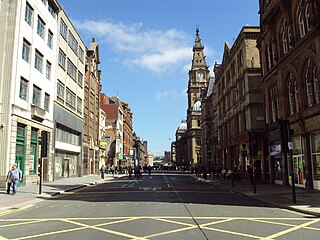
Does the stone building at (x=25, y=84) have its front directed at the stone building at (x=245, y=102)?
no

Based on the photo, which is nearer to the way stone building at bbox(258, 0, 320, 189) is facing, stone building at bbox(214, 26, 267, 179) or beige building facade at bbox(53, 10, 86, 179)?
the beige building facade

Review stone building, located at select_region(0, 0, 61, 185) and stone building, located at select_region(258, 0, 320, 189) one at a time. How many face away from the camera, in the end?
0

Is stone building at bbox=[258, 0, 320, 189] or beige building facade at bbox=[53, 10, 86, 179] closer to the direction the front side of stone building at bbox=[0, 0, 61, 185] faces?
the stone building

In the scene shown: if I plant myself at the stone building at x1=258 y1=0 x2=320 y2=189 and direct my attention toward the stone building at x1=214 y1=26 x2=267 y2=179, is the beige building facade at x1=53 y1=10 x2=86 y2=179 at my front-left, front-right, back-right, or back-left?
front-left

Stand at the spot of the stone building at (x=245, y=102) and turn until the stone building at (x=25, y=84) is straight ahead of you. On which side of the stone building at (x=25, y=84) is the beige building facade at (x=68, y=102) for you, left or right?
right

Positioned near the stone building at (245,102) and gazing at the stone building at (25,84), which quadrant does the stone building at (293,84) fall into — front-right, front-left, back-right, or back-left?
front-left

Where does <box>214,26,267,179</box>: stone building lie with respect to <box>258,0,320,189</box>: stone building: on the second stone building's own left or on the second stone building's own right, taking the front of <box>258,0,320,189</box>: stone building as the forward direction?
on the second stone building's own right

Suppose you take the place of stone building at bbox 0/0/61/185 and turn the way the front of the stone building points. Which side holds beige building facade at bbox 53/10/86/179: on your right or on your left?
on your left

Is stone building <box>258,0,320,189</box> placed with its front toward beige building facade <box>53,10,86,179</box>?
no

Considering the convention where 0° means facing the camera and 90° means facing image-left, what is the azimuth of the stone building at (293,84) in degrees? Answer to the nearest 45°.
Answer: approximately 45°

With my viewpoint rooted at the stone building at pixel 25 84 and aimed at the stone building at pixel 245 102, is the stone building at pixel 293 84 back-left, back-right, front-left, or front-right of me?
front-right

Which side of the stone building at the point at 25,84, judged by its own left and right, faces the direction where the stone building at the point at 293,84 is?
front

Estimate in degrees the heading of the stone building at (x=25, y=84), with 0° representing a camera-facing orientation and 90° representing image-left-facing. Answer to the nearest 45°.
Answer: approximately 315°

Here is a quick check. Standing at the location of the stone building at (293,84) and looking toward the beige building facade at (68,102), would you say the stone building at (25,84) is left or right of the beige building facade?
left
